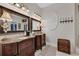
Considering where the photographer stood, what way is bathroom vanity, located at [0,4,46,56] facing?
facing the viewer and to the right of the viewer

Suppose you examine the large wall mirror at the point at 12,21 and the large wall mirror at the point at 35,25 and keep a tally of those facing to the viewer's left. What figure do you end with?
0
